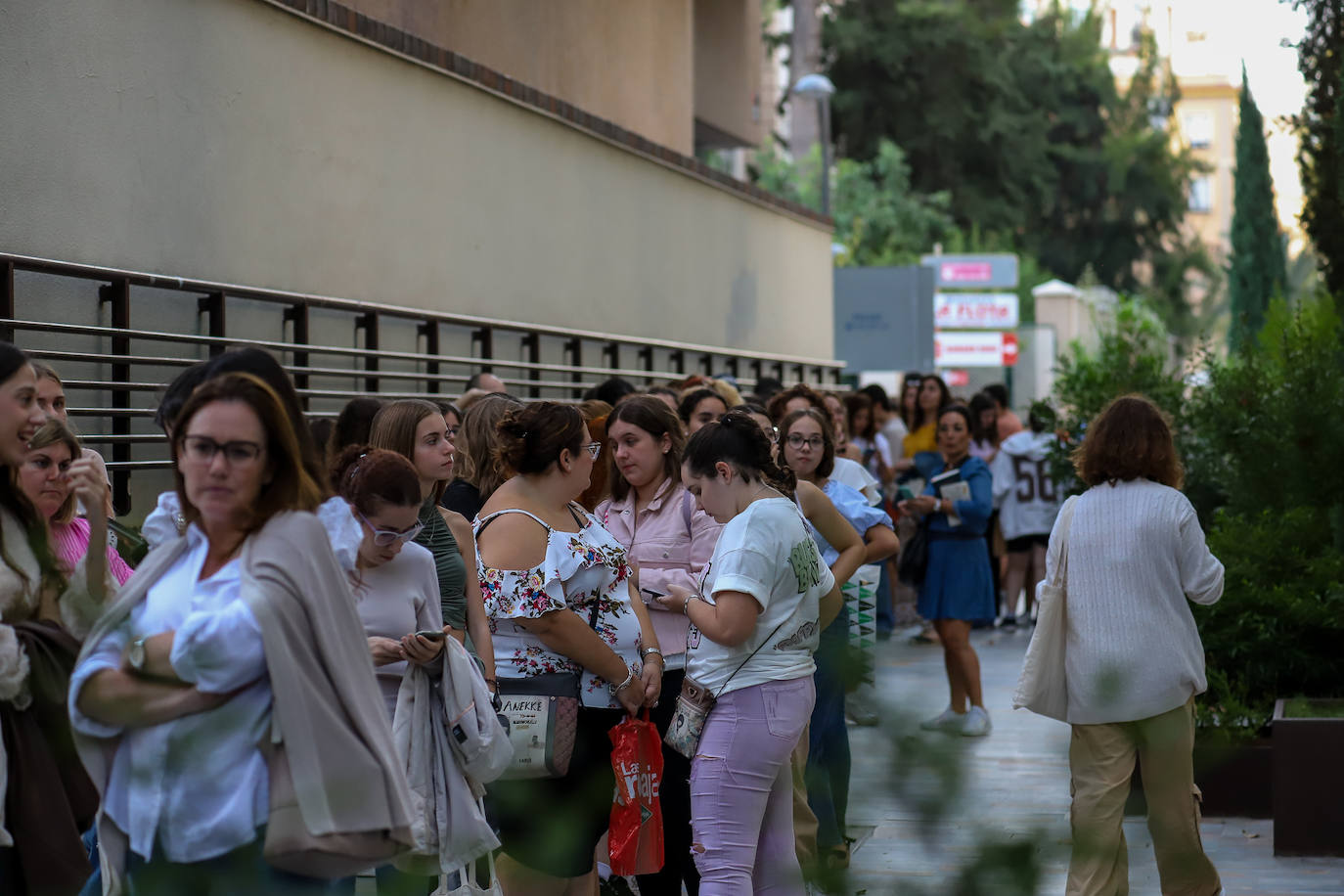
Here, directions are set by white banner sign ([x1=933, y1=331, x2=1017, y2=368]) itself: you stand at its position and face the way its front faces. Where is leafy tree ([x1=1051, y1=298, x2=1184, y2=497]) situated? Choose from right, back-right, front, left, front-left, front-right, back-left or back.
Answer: front

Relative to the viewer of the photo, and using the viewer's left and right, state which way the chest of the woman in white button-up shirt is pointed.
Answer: facing the viewer and to the left of the viewer

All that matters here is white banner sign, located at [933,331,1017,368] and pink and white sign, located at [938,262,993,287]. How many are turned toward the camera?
2

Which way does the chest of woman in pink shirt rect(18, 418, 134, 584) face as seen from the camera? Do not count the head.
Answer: toward the camera

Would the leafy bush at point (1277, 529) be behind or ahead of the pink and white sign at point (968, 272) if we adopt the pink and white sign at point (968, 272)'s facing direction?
ahead

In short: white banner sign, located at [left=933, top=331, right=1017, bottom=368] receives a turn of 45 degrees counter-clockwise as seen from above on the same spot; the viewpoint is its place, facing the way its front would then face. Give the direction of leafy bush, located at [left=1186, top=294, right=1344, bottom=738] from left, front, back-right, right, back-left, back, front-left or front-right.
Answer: front-right

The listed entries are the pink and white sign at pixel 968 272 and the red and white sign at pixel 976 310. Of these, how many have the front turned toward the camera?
2

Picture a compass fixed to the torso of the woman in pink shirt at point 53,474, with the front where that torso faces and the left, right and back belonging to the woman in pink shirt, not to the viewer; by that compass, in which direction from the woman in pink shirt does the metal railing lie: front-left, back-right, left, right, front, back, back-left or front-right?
back

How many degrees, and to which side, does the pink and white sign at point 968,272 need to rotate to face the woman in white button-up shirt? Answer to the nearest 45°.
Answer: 0° — it already faces them

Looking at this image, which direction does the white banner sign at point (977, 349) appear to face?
toward the camera

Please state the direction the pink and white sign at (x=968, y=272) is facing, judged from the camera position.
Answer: facing the viewer

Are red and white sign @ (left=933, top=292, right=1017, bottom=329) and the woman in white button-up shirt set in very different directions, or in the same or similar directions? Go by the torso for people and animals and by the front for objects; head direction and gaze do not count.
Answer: same or similar directions
